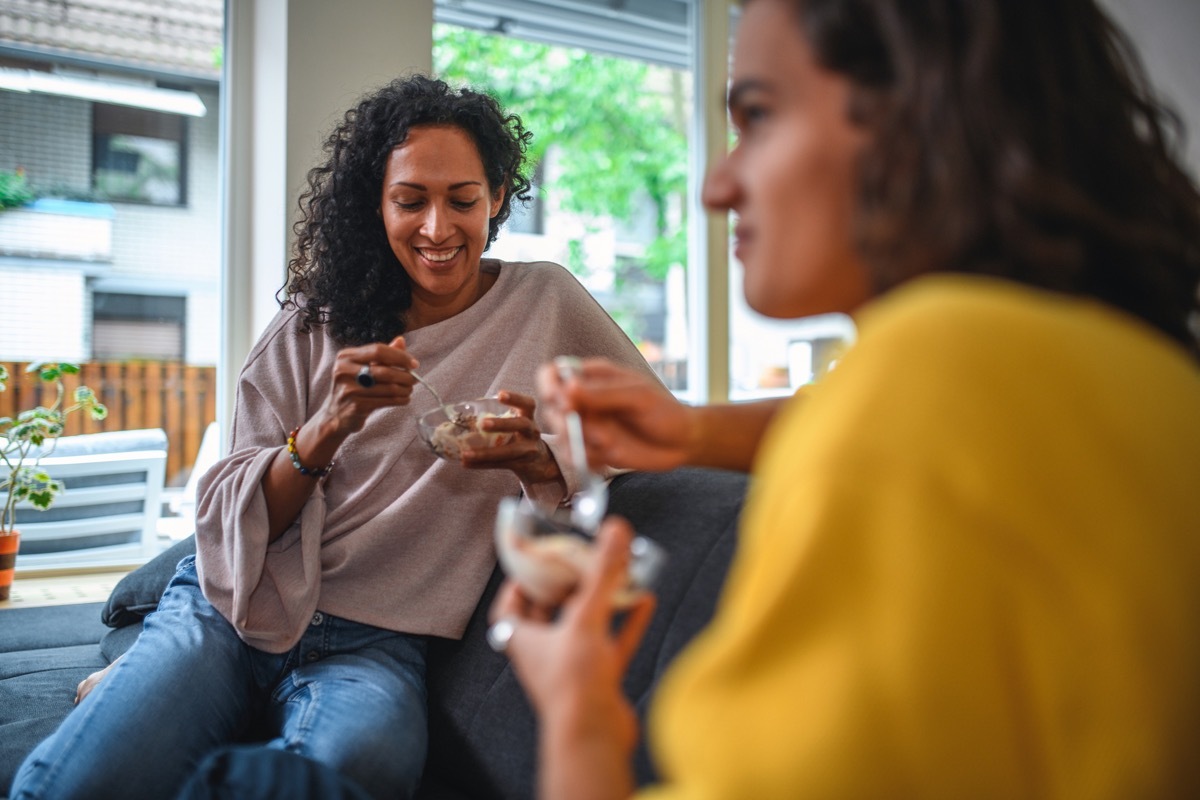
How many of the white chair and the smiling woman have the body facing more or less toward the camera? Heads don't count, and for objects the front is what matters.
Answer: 1

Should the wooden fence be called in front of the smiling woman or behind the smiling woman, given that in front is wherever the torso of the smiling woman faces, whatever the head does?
behind

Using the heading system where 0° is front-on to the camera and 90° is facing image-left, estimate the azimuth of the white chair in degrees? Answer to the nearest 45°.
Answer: approximately 180°

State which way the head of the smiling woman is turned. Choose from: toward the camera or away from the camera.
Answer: toward the camera

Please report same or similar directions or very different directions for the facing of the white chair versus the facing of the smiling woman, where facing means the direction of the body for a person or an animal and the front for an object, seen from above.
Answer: very different directions

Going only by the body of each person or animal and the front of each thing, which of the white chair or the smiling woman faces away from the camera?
the white chair

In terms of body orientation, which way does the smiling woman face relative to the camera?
toward the camera

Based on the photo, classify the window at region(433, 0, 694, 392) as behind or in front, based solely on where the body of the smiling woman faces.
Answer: behind

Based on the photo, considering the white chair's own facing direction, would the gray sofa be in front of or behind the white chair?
behind

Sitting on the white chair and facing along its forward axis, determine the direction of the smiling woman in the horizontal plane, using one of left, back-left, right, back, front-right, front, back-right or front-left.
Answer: back

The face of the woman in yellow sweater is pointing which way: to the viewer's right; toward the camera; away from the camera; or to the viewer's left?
to the viewer's left

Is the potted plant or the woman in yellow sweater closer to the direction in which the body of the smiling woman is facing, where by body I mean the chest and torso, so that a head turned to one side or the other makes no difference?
the woman in yellow sweater

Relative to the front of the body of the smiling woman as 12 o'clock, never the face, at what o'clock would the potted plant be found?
The potted plant is roughly at 5 o'clock from the smiling woman.

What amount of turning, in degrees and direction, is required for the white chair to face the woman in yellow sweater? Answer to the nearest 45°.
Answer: approximately 180°
